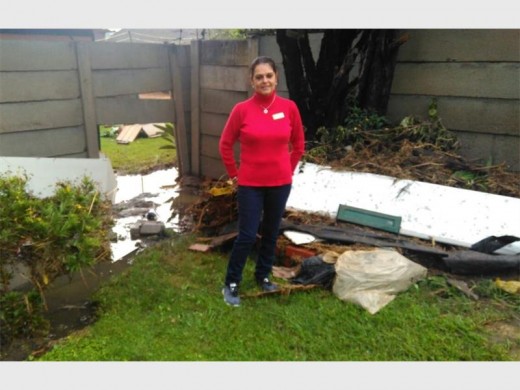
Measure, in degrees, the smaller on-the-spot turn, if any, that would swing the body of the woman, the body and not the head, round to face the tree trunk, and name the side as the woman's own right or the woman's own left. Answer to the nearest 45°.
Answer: approximately 180°

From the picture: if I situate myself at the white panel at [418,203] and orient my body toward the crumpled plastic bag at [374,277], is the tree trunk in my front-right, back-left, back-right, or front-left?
back-right

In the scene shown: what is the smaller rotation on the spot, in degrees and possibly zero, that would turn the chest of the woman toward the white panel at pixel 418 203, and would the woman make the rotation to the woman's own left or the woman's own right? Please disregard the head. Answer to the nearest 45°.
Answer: approximately 135° to the woman's own left

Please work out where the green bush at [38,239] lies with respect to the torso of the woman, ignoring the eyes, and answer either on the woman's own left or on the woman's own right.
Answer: on the woman's own right

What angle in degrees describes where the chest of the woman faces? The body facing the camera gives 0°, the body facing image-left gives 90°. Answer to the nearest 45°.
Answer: approximately 0°
